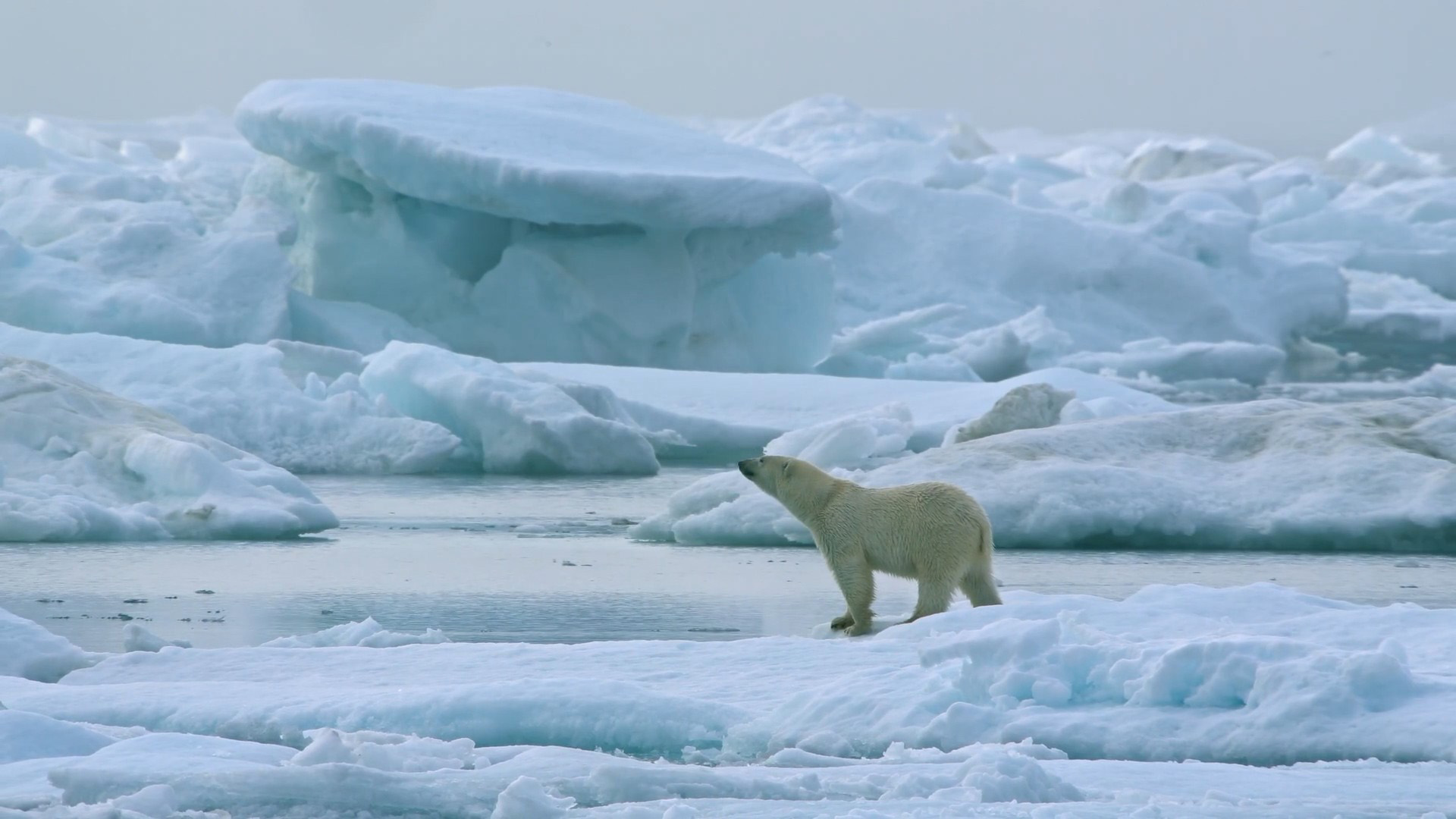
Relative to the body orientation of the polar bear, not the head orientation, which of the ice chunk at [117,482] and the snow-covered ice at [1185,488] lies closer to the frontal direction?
the ice chunk

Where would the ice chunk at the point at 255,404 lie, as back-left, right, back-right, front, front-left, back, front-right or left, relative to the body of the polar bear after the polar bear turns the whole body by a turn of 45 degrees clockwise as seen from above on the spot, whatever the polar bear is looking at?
front

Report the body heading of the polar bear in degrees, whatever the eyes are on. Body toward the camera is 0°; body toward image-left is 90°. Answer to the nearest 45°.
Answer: approximately 90°

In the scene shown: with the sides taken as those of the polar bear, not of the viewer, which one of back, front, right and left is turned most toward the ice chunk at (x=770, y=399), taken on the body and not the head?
right

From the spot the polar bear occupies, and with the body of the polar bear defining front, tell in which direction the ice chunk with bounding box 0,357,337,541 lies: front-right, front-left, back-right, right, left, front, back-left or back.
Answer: front-right

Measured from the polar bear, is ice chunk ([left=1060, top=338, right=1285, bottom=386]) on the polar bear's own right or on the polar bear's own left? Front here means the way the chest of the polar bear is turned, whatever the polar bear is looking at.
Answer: on the polar bear's own right

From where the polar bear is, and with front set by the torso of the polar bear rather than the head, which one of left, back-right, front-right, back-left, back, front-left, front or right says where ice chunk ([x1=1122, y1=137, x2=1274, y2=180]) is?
right

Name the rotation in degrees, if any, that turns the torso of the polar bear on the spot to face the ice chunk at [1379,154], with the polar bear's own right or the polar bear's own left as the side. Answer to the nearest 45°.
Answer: approximately 90° to the polar bear's own right

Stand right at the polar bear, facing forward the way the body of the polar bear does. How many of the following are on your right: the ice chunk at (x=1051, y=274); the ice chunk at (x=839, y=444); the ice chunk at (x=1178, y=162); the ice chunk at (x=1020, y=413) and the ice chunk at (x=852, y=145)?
5

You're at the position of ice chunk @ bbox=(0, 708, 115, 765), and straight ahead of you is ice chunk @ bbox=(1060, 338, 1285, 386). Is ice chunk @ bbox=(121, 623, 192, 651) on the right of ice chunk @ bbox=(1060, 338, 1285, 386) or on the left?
left

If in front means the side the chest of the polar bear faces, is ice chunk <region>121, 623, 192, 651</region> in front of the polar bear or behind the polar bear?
in front

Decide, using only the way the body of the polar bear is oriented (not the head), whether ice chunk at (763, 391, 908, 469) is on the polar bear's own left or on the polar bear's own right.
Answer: on the polar bear's own right

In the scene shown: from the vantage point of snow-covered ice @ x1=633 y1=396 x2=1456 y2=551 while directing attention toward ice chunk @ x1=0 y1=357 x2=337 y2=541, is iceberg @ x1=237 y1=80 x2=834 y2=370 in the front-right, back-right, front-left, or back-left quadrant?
front-right

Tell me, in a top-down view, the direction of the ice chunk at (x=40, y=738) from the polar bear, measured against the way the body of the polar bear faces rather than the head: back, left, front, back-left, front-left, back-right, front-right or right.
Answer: front-left

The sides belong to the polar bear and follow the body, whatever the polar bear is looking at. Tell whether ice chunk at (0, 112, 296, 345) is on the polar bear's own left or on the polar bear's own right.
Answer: on the polar bear's own right

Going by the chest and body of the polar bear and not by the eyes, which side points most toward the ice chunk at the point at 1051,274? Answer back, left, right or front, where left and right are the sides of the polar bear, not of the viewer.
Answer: right
